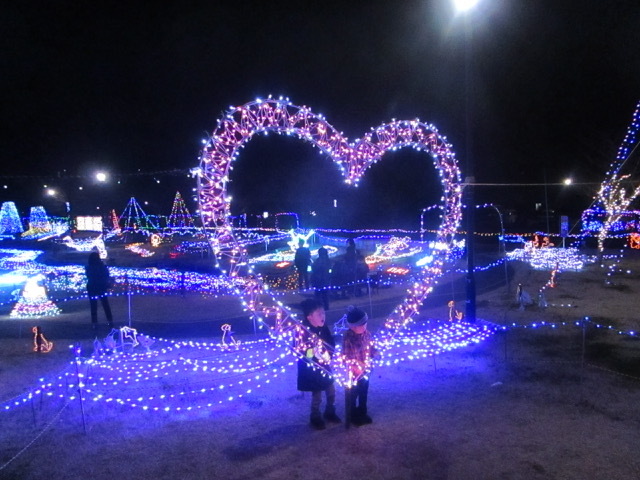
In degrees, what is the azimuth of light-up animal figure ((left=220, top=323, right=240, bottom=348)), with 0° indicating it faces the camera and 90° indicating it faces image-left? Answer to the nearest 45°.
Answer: approximately 90°

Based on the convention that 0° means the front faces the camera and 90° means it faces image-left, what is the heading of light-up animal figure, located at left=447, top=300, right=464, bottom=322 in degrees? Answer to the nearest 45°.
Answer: approximately 90°

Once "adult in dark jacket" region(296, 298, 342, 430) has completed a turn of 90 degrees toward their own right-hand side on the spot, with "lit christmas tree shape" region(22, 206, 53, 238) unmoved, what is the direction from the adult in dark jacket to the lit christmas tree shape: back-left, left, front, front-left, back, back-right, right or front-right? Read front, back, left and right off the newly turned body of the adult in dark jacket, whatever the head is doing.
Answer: right

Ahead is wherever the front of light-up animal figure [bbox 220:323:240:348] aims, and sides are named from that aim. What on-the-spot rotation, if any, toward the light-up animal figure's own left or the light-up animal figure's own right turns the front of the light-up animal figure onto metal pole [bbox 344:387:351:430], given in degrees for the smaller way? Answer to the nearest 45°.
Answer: approximately 90° to the light-up animal figure's own left

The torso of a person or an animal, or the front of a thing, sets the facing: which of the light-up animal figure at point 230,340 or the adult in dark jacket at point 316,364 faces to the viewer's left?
the light-up animal figure
